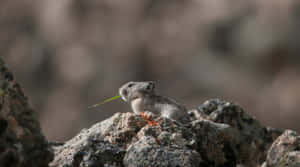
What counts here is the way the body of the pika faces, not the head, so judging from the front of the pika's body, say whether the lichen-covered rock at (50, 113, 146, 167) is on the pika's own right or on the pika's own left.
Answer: on the pika's own left

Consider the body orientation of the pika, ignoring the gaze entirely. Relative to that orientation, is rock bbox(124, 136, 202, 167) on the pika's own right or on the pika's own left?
on the pika's own left

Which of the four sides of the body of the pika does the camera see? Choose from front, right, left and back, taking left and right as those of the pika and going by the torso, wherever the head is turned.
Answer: left
